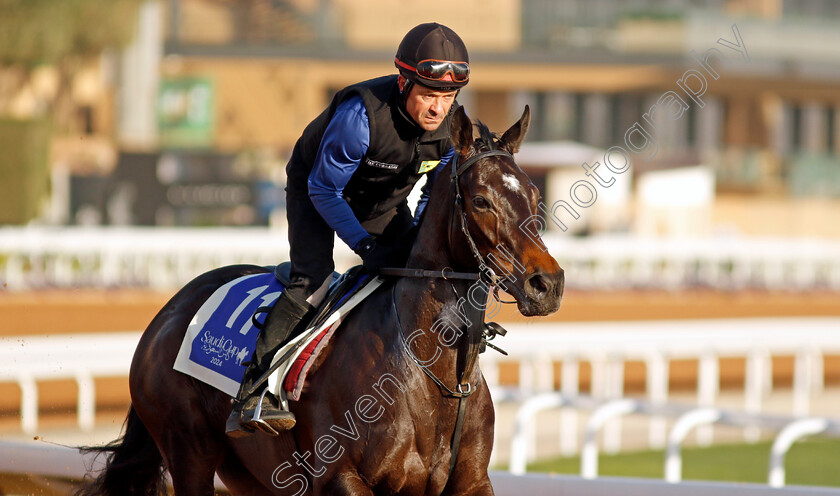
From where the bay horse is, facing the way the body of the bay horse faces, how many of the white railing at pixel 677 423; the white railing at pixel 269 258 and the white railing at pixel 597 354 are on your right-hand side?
0

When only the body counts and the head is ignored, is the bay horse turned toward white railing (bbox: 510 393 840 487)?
no

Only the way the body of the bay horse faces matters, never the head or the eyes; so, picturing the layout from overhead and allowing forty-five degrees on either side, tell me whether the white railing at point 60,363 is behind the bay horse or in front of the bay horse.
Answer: behind

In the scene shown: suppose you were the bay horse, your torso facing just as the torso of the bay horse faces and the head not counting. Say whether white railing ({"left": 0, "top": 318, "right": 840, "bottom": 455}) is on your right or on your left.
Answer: on your left

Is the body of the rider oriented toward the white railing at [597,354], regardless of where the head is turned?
no

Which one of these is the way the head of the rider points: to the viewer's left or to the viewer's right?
to the viewer's right

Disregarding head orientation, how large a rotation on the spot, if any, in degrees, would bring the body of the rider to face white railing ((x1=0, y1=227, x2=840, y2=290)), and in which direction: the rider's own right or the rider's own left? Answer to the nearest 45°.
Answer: approximately 135° to the rider's own left

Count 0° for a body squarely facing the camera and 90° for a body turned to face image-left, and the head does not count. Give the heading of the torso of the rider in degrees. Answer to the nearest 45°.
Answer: approximately 315°

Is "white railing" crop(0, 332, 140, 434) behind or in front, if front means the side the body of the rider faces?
behind

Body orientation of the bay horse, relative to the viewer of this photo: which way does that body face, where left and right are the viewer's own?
facing the viewer and to the right of the viewer
